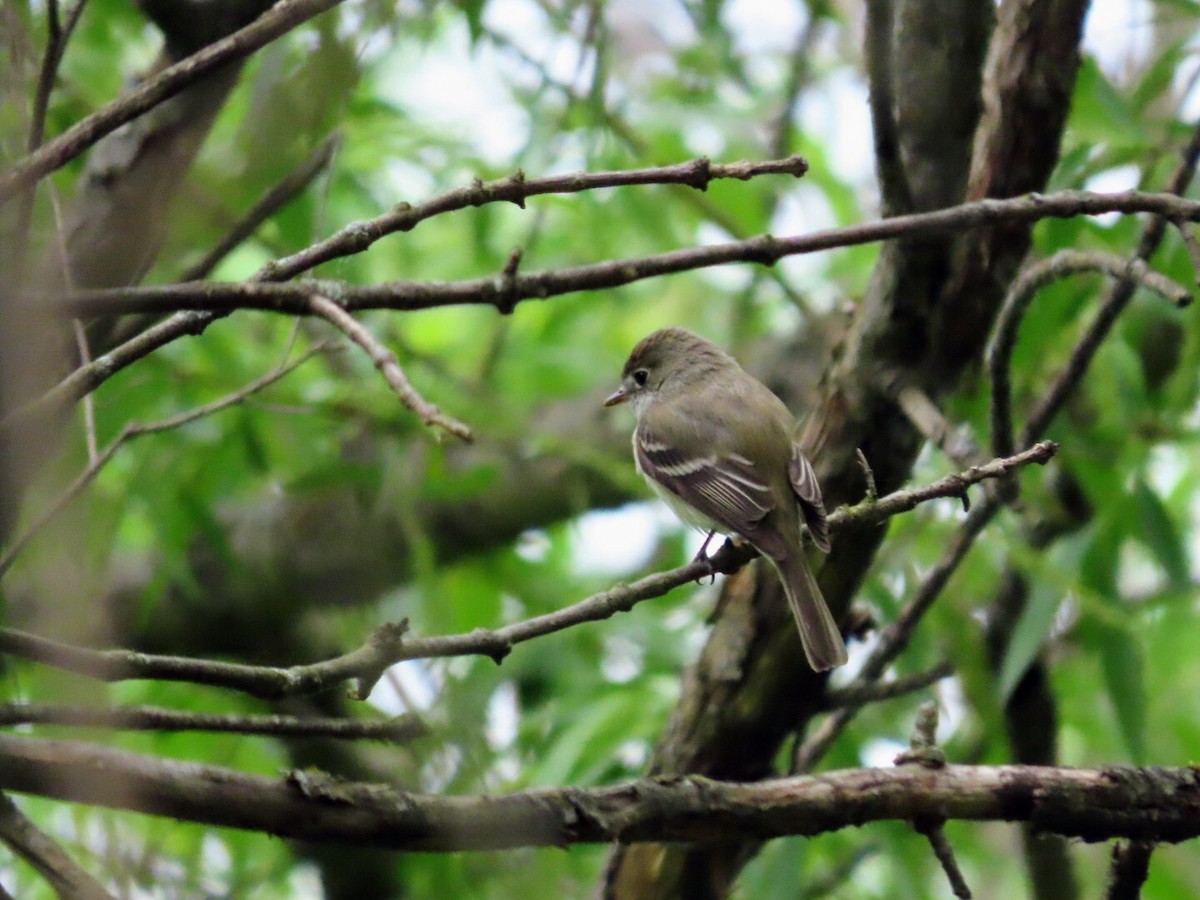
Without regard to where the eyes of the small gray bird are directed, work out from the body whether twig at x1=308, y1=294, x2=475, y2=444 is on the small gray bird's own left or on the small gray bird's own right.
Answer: on the small gray bird's own left

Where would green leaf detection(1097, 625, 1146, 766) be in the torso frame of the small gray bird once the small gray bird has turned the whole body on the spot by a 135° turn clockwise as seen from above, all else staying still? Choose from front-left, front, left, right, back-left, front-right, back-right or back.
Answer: front

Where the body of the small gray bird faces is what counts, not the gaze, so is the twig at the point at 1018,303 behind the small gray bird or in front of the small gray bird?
behind

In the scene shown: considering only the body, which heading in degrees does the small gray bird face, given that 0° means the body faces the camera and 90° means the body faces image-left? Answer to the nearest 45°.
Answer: approximately 135°
